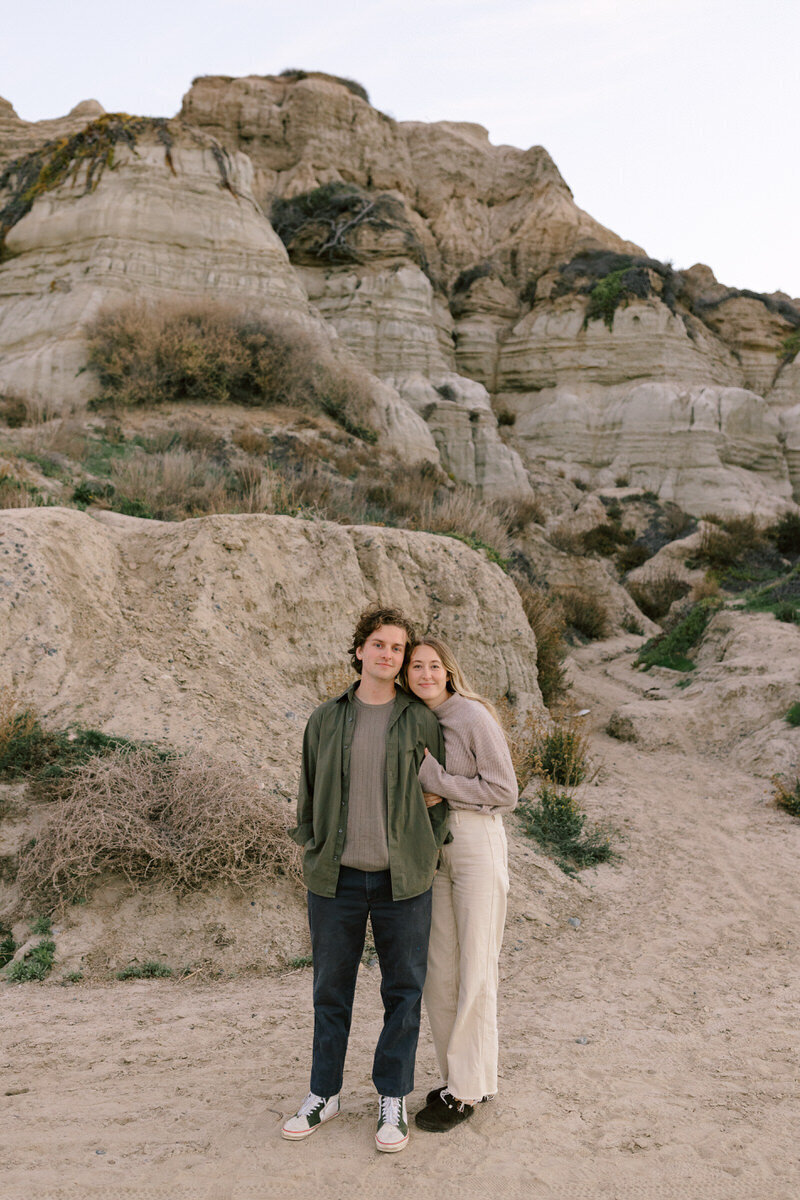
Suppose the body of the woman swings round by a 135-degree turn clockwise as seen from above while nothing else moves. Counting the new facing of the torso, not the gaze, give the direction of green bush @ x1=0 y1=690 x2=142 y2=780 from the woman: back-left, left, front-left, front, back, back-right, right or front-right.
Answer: front-left

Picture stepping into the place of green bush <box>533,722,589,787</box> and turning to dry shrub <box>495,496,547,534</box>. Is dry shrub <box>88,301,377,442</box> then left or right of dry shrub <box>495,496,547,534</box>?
left

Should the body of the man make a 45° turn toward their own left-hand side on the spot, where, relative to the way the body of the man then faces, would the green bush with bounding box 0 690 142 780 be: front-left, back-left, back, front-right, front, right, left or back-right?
back

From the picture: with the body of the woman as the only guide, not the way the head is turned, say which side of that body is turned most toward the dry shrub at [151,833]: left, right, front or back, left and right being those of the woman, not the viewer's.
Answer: right

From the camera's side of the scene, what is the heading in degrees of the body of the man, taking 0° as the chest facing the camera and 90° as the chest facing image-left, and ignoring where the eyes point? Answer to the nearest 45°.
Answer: approximately 0°

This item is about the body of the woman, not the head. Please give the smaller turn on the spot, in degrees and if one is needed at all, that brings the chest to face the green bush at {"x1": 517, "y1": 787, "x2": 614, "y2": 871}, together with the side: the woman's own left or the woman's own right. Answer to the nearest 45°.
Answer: approximately 135° to the woman's own right

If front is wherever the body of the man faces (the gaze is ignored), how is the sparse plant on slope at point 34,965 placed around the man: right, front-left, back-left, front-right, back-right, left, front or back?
back-right

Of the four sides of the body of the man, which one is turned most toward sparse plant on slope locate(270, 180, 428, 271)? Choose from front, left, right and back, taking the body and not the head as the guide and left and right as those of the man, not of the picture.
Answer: back

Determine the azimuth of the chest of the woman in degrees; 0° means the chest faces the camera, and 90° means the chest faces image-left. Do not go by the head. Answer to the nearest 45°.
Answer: approximately 45°

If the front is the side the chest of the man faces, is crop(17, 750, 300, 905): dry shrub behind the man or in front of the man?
behind
